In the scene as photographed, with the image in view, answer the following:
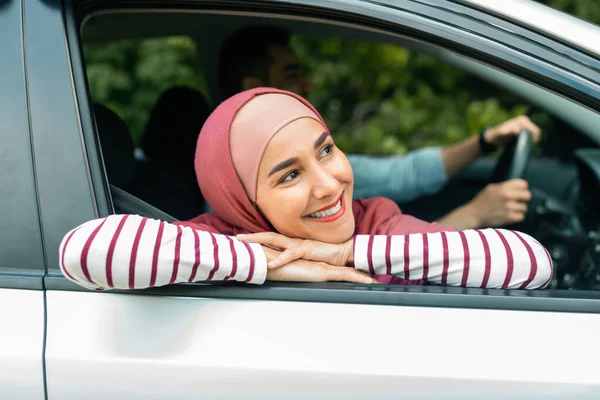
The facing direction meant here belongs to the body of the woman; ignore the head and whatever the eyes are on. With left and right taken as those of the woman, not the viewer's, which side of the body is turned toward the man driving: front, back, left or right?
back

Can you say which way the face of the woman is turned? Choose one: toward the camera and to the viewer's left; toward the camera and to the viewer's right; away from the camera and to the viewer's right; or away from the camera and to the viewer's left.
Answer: toward the camera and to the viewer's right

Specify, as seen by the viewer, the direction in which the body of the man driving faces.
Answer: to the viewer's right

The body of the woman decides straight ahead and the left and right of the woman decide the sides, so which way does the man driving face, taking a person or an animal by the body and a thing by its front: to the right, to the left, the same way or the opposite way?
to the left

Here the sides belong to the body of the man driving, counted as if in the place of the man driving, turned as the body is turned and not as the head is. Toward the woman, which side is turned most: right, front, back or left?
right

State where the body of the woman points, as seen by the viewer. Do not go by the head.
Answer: toward the camera

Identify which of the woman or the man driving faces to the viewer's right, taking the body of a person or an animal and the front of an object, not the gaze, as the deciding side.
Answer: the man driving

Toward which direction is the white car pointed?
to the viewer's right

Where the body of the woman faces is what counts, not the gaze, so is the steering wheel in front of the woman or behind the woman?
behind
